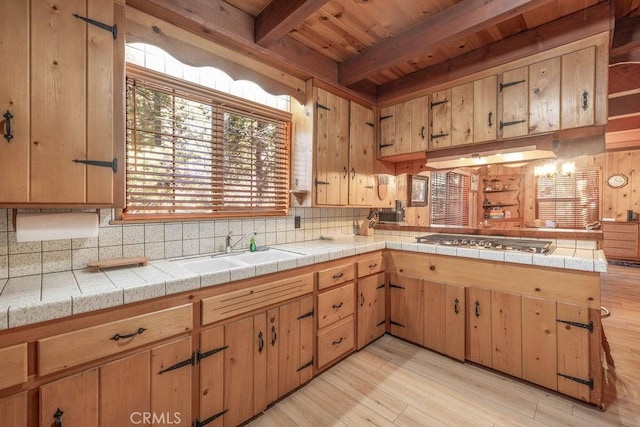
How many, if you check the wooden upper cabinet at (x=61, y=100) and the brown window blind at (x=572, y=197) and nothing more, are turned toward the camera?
2

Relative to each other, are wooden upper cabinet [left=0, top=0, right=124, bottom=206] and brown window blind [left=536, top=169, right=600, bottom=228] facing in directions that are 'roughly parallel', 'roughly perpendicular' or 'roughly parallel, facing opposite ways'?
roughly perpendicular

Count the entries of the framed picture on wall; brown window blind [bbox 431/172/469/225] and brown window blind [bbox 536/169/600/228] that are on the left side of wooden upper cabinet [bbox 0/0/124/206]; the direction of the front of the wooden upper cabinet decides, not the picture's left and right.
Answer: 3

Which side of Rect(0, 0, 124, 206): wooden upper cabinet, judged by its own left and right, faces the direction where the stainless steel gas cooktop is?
left

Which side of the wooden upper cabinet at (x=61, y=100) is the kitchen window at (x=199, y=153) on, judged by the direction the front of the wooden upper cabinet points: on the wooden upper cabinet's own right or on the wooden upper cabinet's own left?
on the wooden upper cabinet's own left

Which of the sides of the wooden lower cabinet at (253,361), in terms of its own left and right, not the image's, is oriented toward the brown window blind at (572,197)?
left

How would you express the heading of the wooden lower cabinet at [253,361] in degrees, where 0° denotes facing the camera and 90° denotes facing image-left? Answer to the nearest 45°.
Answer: approximately 315°

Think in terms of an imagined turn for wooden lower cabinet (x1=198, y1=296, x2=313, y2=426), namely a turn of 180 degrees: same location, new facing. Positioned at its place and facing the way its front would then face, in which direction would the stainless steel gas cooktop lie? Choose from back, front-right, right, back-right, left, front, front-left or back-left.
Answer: back-right

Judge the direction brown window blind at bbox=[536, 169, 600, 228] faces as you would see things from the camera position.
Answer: facing the viewer

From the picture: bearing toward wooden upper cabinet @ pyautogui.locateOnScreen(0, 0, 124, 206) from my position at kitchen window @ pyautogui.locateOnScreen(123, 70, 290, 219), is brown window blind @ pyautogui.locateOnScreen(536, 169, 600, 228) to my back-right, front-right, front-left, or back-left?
back-left

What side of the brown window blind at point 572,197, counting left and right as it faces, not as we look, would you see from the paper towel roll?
front

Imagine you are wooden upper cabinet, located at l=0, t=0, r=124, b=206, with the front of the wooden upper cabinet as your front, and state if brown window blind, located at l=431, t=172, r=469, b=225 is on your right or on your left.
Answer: on your left

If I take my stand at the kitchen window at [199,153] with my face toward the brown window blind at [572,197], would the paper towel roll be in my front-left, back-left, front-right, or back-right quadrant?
back-right
